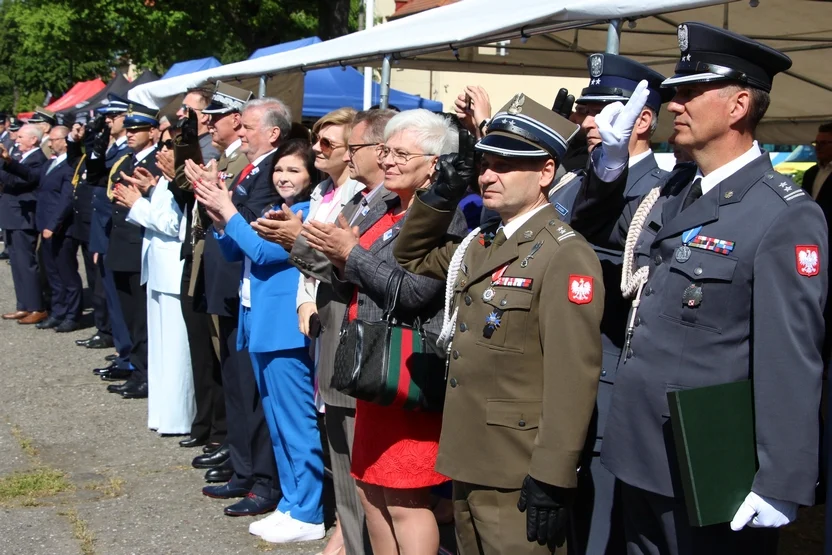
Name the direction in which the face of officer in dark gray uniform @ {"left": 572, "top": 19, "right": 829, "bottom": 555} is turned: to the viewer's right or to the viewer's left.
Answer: to the viewer's left

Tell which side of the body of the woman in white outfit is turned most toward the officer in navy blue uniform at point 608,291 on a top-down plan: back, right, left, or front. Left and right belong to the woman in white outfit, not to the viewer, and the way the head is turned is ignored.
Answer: left

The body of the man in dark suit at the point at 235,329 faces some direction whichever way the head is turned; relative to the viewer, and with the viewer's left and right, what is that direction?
facing to the left of the viewer

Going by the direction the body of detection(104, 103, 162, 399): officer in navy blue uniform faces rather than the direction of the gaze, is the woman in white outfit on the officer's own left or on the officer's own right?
on the officer's own left

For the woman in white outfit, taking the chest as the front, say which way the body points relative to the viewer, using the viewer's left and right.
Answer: facing to the left of the viewer

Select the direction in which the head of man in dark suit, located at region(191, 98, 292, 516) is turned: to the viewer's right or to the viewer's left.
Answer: to the viewer's left
